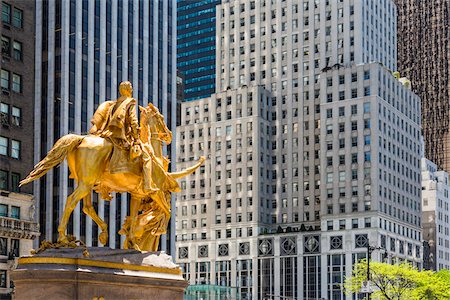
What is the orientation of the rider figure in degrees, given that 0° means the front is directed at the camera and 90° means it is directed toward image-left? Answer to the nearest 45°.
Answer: approximately 225°
